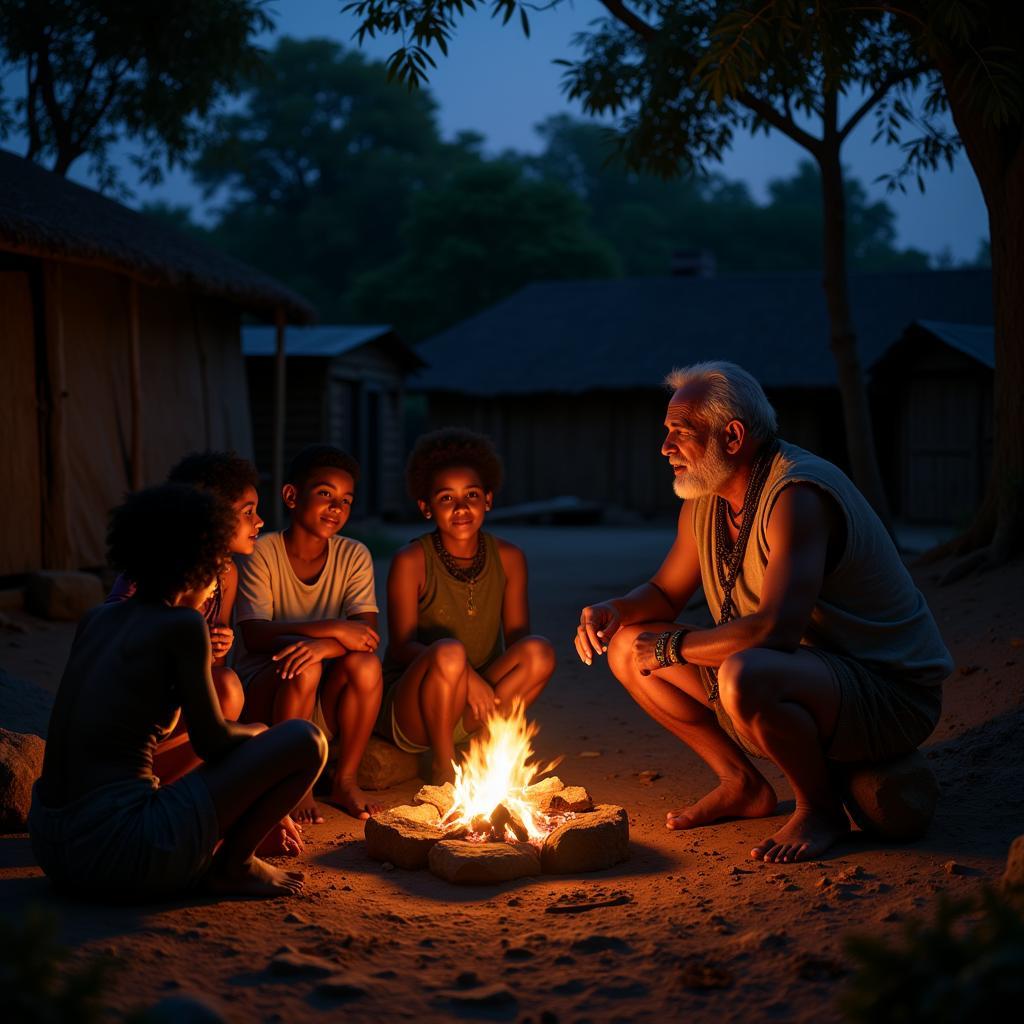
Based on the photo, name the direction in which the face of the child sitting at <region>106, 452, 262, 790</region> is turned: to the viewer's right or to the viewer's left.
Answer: to the viewer's right

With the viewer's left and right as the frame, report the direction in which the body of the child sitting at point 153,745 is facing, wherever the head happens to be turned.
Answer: facing away from the viewer and to the right of the viewer

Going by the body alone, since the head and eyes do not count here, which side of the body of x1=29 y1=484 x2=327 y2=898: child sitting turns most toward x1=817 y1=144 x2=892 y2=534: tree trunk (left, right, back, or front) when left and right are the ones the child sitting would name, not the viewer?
front

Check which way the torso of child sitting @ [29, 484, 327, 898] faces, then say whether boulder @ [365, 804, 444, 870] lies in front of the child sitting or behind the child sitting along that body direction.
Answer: in front

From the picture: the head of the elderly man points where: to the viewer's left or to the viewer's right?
to the viewer's left

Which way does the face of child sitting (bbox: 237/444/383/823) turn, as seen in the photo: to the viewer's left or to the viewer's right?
to the viewer's right

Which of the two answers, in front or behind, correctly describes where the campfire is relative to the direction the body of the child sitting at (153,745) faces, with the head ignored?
in front

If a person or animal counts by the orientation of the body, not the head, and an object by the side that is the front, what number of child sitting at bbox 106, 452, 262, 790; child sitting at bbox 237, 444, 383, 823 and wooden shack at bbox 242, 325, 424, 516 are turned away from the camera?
0

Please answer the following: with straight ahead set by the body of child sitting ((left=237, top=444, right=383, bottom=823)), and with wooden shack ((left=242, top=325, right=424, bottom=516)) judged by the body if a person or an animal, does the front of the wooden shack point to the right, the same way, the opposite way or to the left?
the same way

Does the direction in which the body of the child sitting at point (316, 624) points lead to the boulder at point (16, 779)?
no

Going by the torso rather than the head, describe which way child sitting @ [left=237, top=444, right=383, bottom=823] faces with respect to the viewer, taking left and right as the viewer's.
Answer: facing the viewer and to the right of the viewer

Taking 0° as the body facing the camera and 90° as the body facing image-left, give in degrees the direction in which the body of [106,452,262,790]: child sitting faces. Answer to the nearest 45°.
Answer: approximately 270°

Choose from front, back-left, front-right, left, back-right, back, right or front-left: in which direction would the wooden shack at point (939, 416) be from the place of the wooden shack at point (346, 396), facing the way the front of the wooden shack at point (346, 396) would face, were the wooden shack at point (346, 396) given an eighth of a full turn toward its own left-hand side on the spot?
front

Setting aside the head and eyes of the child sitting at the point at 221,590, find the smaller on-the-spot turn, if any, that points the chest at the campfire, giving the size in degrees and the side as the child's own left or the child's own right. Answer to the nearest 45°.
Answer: approximately 45° to the child's own right
